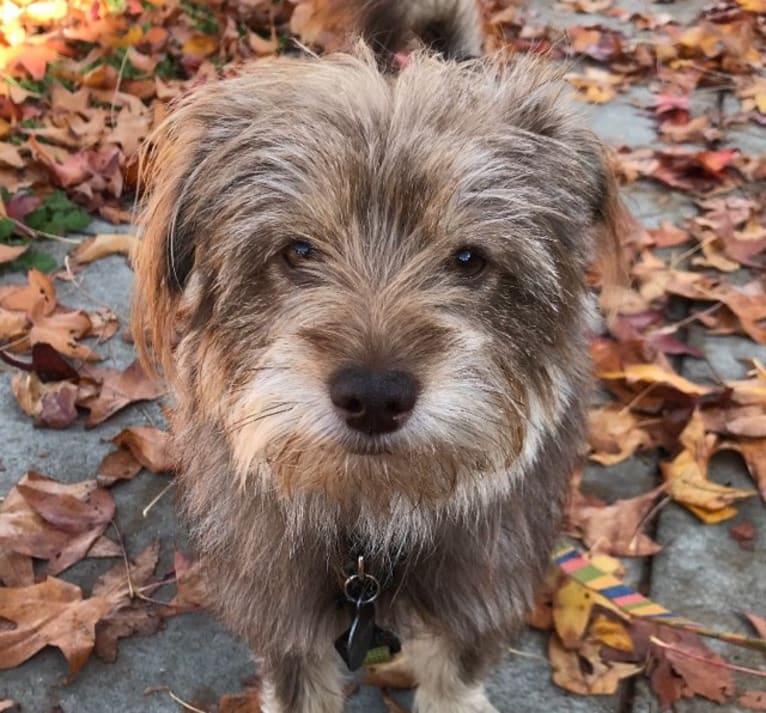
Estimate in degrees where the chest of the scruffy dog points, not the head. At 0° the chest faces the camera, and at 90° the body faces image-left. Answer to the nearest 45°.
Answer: approximately 0°

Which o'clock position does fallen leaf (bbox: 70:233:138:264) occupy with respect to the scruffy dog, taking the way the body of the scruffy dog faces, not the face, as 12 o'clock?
The fallen leaf is roughly at 5 o'clock from the scruffy dog.

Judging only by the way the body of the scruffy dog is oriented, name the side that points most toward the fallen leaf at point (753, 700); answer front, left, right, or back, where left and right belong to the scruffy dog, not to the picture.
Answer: left

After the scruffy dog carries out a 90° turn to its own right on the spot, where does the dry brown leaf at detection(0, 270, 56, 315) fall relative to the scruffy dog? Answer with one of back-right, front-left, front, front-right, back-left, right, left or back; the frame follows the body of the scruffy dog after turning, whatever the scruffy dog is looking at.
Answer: front-right

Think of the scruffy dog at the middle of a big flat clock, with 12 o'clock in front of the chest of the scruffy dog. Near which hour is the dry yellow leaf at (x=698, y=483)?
The dry yellow leaf is roughly at 8 o'clock from the scruffy dog.

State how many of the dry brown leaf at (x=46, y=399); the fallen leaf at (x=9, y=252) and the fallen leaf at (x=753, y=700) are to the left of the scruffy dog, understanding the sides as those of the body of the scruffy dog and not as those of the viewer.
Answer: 1

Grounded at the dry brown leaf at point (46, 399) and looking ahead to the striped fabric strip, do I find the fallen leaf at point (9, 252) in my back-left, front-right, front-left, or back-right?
back-left

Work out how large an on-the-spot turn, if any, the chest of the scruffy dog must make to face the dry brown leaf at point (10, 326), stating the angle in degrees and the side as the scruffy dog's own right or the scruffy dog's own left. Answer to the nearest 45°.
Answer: approximately 135° to the scruffy dog's own right
